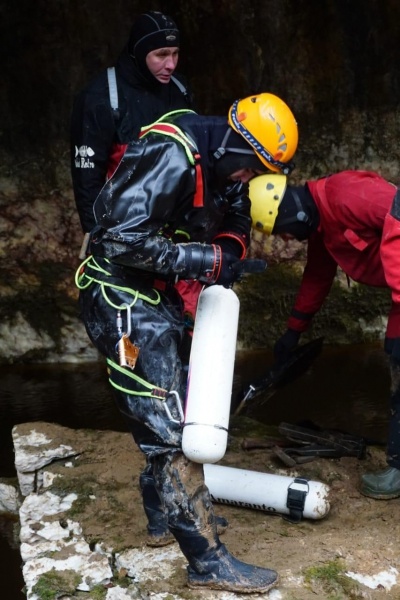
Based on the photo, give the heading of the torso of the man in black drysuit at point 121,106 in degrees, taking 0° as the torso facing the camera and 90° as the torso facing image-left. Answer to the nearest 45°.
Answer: approximately 315°

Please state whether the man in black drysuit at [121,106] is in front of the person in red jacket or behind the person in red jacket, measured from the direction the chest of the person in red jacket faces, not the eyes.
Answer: in front

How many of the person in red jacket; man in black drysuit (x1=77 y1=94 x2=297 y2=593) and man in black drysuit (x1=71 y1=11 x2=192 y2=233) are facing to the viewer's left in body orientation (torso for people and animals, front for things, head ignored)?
1

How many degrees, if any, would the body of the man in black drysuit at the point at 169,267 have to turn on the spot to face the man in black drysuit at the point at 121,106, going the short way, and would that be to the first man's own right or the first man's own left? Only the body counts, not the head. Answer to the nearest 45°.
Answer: approximately 90° to the first man's own left

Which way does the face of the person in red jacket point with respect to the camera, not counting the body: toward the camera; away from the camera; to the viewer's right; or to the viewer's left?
to the viewer's left

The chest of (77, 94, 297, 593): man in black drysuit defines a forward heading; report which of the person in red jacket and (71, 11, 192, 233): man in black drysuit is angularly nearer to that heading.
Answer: the person in red jacket

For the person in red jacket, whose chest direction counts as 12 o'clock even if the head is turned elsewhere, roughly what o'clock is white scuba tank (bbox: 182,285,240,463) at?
The white scuba tank is roughly at 10 o'clock from the person in red jacket.

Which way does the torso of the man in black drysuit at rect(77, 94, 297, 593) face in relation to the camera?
to the viewer's right

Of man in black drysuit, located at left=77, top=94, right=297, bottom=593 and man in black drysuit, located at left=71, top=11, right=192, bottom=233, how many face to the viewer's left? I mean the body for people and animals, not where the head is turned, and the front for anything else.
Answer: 0

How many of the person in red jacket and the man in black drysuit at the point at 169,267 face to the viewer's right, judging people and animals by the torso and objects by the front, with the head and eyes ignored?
1

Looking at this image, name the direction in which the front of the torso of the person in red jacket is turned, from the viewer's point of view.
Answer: to the viewer's left

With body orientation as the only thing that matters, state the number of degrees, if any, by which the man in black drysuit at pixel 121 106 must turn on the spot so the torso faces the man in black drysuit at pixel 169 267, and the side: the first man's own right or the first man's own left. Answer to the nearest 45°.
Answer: approximately 45° to the first man's own right
